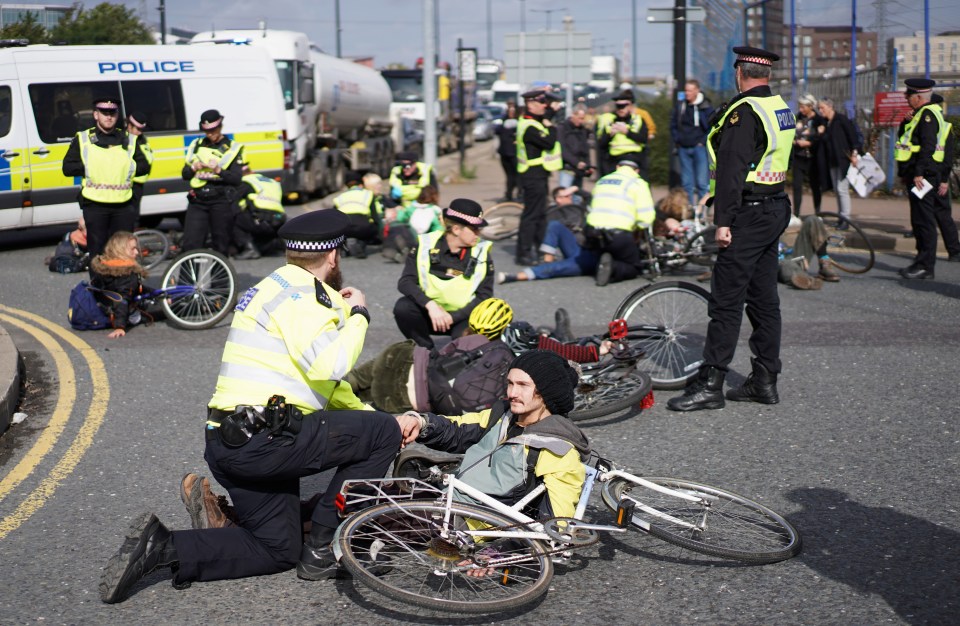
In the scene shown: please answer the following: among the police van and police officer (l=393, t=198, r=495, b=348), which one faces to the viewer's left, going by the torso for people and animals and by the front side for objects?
the police van

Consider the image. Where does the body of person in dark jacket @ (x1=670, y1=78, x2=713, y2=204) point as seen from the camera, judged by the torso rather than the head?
toward the camera

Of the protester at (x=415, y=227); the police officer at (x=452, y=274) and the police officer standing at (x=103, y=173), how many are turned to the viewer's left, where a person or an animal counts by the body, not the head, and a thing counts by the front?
0

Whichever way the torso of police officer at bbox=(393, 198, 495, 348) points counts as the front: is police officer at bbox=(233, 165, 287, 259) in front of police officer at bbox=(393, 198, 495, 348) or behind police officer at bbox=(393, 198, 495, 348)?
behind

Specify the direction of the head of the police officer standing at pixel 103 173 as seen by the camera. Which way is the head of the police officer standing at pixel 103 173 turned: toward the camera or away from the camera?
toward the camera

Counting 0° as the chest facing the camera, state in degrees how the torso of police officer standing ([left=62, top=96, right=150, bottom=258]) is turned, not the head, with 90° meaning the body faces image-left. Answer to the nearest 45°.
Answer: approximately 0°

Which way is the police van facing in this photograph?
to the viewer's left

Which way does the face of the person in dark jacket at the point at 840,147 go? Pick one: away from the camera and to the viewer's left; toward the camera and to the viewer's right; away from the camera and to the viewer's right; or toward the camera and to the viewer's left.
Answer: toward the camera and to the viewer's left

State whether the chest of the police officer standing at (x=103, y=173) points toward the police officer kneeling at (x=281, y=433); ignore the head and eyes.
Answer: yes

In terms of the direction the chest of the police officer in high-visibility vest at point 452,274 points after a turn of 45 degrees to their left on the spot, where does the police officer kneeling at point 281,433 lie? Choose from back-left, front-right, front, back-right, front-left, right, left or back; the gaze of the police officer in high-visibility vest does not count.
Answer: front-right
